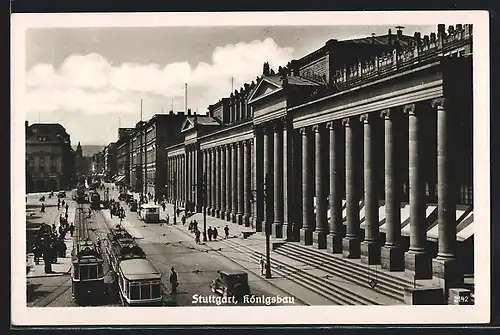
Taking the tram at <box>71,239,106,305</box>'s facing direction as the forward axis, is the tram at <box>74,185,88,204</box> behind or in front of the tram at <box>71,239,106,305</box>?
behind

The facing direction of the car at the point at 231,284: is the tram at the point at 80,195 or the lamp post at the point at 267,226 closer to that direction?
the tram

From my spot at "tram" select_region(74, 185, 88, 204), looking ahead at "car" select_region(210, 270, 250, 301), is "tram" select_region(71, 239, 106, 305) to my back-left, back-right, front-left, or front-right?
front-right

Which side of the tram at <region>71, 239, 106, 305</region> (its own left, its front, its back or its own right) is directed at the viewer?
front

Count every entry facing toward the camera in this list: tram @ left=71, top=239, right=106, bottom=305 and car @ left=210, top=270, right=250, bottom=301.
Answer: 1

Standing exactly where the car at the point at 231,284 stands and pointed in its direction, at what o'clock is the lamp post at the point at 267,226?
The lamp post is roughly at 2 o'clock from the car.

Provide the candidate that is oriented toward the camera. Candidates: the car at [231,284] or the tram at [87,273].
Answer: the tram

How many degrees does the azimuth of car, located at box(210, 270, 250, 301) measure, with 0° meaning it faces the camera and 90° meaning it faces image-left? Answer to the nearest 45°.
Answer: approximately 135°

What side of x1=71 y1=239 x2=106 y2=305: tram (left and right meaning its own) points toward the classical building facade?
left

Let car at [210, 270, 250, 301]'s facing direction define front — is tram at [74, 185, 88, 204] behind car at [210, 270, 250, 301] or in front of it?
in front
